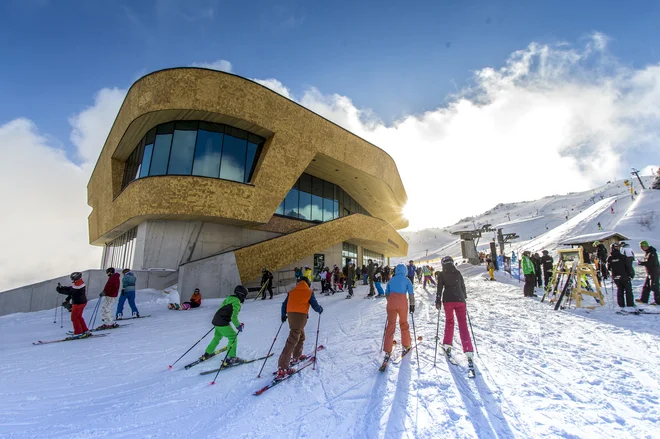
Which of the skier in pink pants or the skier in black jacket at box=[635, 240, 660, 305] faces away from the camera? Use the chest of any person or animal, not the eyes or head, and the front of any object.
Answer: the skier in pink pants

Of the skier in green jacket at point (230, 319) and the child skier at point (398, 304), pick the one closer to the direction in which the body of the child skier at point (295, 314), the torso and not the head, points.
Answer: the child skier

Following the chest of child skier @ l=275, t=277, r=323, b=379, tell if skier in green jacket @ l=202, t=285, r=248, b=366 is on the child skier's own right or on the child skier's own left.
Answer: on the child skier's own left

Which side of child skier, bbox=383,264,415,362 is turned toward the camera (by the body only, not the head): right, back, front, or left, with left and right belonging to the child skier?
back

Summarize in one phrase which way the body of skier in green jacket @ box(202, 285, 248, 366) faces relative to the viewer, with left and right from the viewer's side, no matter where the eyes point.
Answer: facing away from the viewer and to the right of the viewer

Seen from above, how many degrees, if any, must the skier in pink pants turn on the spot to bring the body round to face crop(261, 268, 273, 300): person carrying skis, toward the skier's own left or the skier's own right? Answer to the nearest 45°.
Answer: approximately 45° to the skier's own left

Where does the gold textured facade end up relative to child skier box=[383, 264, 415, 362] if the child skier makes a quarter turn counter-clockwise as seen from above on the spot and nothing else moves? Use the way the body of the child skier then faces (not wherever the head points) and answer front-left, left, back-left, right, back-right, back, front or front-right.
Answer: front-right

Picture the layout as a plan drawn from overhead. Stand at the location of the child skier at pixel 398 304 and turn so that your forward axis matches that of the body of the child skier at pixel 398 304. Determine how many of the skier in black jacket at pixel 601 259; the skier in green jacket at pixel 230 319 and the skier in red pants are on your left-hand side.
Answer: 2

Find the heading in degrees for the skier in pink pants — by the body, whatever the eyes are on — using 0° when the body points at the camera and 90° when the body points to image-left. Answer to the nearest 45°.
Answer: approximately 180°

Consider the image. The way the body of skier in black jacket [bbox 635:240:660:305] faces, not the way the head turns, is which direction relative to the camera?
to the viewer's left

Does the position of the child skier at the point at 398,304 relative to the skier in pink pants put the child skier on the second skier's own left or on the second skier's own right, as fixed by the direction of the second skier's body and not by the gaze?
on the second skier's own left

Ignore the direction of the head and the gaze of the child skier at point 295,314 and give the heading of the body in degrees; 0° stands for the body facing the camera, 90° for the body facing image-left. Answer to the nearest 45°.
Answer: approximately 225°

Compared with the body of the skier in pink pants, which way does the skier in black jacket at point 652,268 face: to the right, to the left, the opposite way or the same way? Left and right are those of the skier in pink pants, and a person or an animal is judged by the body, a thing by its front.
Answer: to the left
